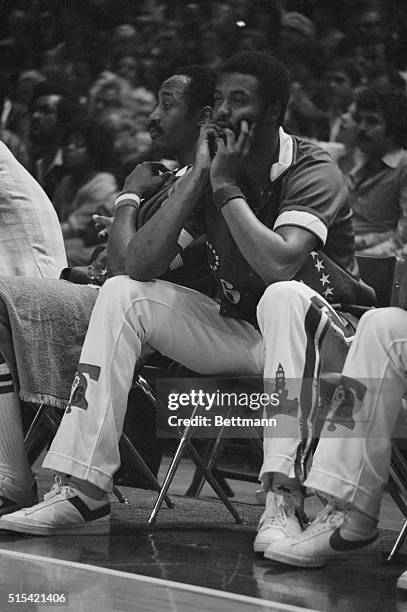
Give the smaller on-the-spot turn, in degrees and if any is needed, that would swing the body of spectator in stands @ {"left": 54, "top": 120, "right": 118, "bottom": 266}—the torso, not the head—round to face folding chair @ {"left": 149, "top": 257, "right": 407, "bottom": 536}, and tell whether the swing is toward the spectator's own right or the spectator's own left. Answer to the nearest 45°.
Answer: approximately 45° to the spectator's own left

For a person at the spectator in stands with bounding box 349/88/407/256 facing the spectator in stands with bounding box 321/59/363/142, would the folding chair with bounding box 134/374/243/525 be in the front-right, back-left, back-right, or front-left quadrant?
back-left

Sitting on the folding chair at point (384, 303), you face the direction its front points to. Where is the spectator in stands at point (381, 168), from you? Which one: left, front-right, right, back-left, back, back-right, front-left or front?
back-right

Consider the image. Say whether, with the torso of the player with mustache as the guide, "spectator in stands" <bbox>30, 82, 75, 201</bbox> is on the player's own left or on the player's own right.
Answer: on the player's own right

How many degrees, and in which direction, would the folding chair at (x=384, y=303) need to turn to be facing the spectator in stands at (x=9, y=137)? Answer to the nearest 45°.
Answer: approximately 90° to its right

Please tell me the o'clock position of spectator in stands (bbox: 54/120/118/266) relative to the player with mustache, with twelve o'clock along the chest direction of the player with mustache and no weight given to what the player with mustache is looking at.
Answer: The spectator in stands is roughly at 4 o'clock from the player with mustache.

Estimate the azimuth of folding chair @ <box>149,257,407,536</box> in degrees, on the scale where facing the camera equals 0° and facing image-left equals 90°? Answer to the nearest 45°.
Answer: approximately 45°

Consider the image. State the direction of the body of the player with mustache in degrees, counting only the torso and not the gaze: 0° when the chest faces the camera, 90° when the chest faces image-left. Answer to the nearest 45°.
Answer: approximately 45°

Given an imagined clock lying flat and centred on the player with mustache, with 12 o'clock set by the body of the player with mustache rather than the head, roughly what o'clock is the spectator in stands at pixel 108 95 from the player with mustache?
The spectator in stands is roughly at 4 o'clock from the player with mustache.
